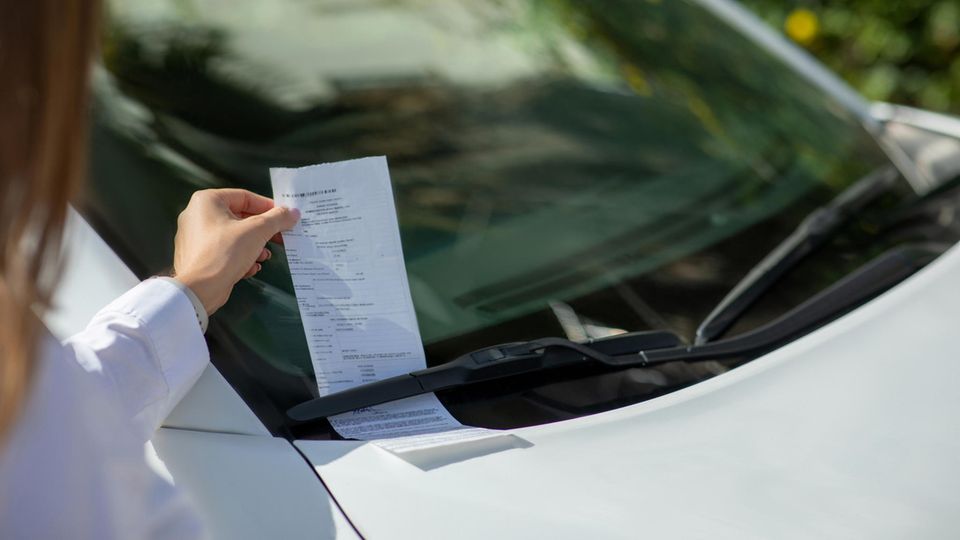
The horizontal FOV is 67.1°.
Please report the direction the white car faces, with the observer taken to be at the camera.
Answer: facing the viewer and to the right of the viewer
